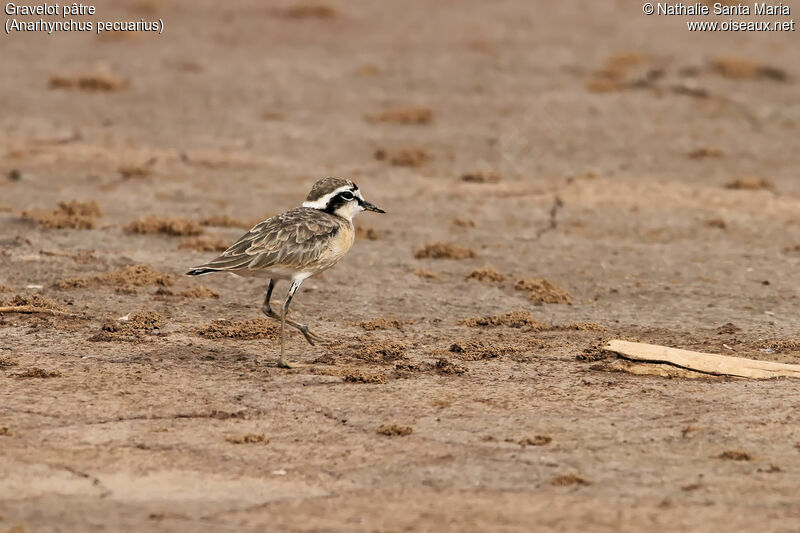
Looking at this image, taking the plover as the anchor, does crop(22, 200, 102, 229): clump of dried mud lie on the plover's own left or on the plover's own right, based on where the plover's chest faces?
on the plover's own left

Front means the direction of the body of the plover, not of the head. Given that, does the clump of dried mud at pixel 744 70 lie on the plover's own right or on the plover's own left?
on the plover's own left

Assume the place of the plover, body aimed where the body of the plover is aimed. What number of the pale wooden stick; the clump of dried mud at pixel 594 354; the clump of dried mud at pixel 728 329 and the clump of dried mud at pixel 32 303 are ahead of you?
3

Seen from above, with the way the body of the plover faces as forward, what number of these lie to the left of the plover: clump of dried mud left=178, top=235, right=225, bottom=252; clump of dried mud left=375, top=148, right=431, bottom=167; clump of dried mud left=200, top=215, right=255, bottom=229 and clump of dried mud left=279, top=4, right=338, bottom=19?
4

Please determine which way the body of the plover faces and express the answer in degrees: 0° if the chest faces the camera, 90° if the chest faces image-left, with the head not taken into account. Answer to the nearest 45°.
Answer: approximately 270°

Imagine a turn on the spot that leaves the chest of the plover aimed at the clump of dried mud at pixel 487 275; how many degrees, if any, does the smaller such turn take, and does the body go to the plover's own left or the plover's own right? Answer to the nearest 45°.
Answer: approximately 45° to the plover's own left

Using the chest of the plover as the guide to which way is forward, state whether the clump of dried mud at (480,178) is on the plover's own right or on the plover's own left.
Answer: on the plover's own left

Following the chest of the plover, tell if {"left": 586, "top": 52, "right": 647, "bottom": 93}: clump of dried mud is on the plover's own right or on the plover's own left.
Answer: on the plover's own left

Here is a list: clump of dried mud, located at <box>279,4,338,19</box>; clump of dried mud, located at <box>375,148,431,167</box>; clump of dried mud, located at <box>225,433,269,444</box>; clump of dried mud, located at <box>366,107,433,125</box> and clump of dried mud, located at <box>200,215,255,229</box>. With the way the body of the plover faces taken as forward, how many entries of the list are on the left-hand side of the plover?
4

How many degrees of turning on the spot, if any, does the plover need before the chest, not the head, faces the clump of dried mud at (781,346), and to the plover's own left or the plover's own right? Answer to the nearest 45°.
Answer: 0° — it already faces it

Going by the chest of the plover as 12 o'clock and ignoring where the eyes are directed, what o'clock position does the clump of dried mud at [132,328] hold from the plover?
The clump of dried mud is roughly at 7 o'clock from the plover.
